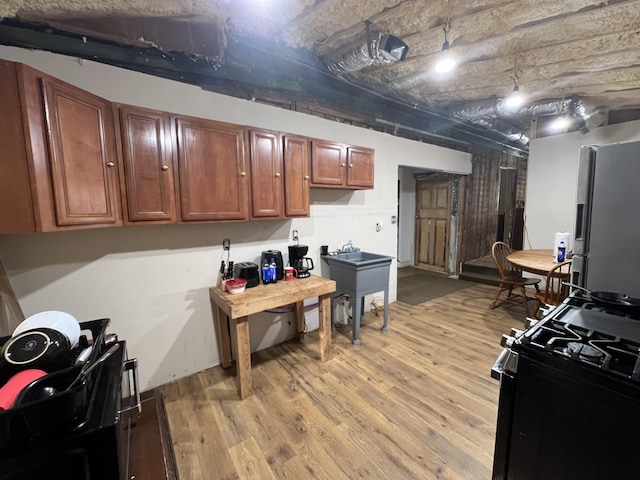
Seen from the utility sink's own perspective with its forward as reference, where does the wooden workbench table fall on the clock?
The wooden workbench table is roughly at 3 o'clock from the utility sink.

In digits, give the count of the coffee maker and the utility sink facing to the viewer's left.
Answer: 0

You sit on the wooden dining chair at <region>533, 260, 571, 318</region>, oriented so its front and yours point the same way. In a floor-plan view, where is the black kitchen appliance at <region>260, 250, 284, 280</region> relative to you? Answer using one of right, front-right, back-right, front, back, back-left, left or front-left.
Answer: left

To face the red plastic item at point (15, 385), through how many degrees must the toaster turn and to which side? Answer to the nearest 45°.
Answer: approximately 90° to its right

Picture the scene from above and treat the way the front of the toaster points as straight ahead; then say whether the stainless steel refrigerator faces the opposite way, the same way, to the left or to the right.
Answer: the opposite way

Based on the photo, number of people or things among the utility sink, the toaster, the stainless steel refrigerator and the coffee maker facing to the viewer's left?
1

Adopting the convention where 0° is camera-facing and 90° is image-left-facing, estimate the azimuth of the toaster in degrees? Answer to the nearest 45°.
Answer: approximately 315°

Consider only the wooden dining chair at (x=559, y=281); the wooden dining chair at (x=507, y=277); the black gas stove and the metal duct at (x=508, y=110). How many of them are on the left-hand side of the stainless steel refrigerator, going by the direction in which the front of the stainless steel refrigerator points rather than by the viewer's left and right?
1

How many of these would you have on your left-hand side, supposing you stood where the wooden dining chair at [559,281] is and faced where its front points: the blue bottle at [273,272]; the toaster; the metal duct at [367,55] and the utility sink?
4

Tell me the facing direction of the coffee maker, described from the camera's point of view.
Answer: facing the viewer and to the right of the viewer

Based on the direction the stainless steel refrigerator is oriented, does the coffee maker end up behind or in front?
in front

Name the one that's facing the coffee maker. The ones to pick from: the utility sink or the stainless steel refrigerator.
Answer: the stainless steel refrigerator

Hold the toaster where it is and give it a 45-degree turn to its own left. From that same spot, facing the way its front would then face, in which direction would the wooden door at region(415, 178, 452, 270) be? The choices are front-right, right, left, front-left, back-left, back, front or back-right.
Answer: front-left

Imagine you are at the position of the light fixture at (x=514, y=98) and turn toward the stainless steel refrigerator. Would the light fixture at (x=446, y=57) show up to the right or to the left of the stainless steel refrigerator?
right

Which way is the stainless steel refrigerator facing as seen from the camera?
to the viewer's left

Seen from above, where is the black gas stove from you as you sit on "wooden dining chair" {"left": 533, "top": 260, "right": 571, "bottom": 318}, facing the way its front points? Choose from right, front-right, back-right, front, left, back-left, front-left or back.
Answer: back-left
